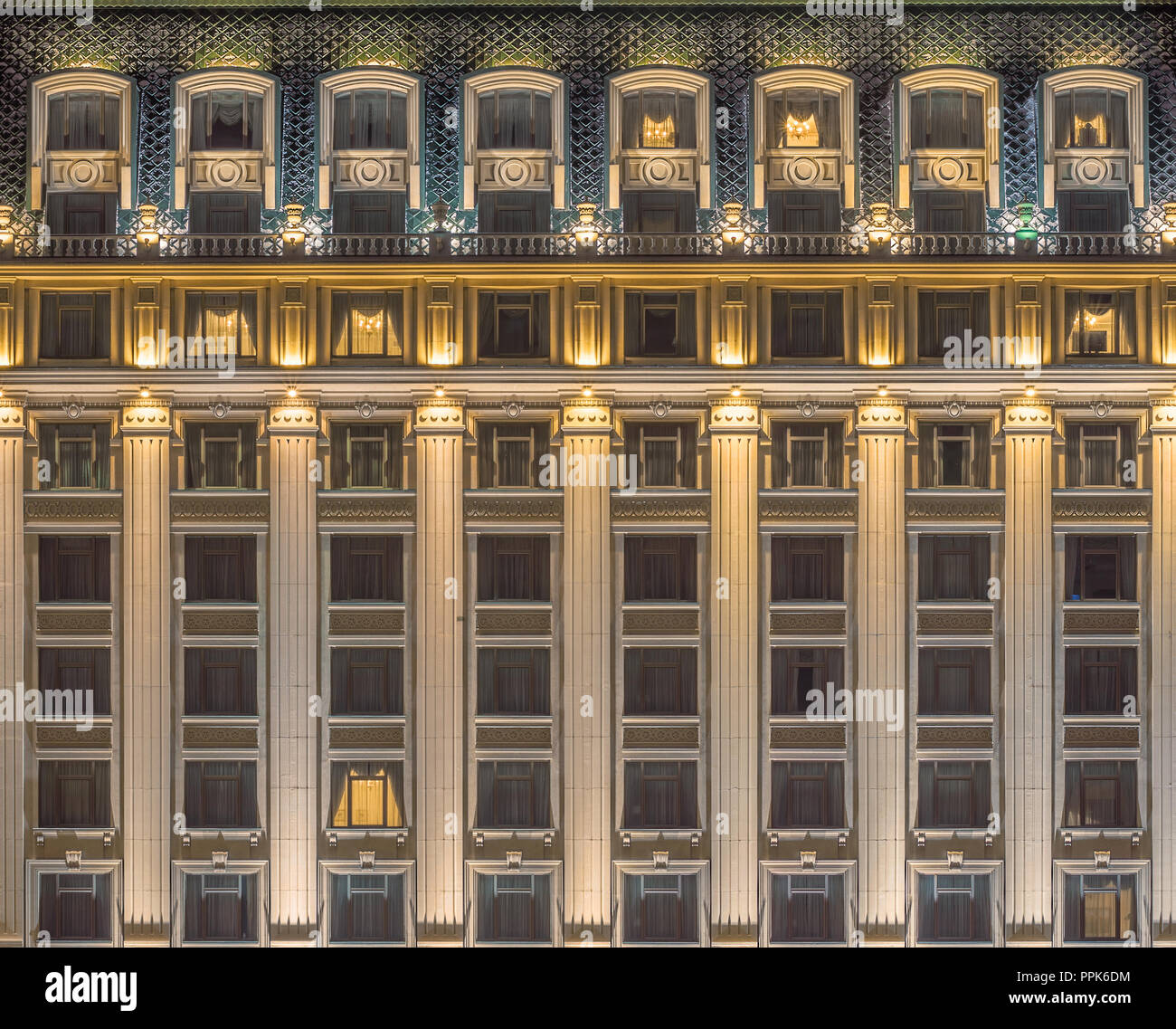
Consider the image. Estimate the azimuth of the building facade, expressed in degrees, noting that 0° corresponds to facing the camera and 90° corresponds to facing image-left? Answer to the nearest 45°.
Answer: approximately 0°

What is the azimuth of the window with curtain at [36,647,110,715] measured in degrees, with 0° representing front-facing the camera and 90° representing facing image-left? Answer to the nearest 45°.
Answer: approximately 0°
